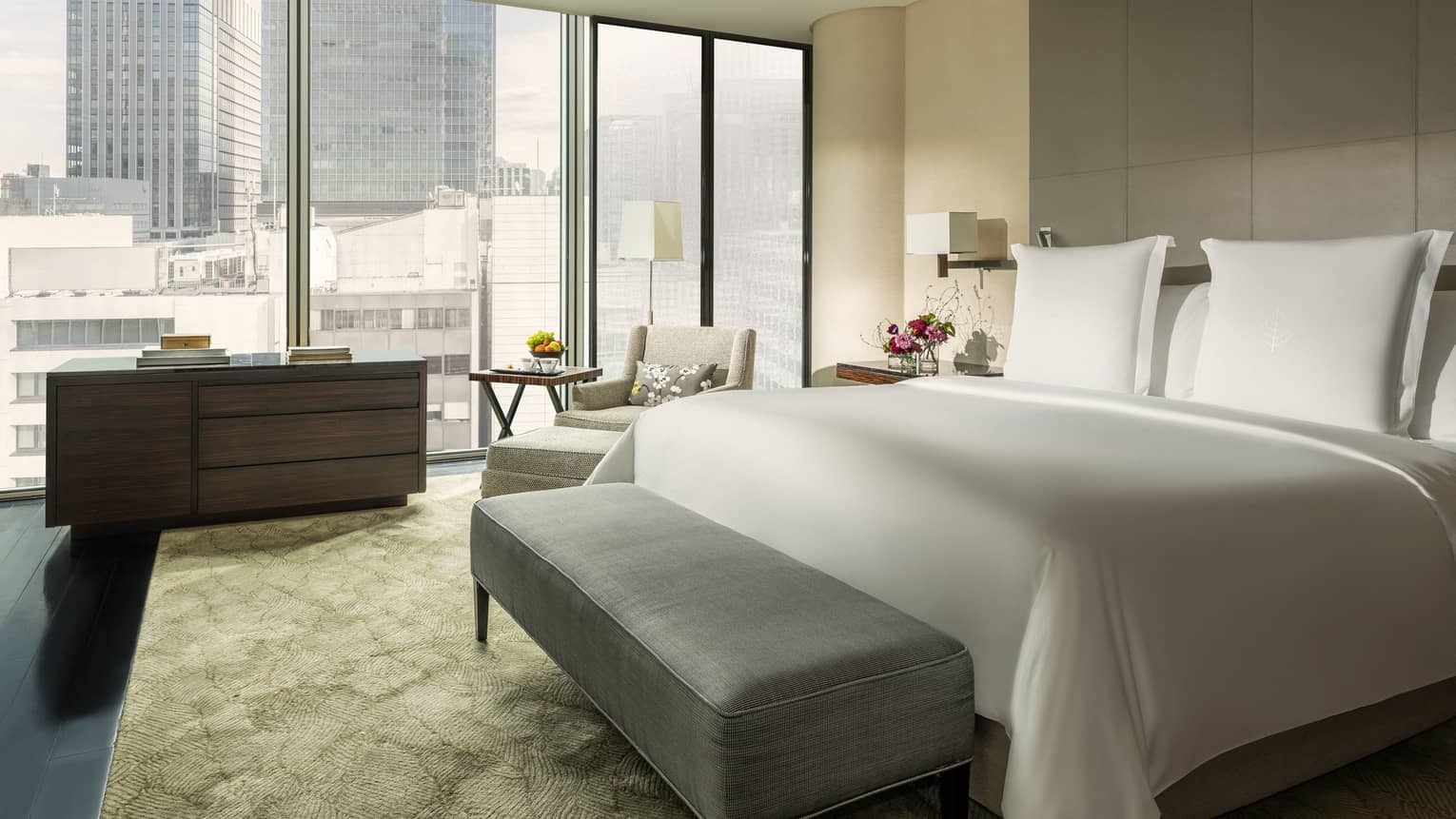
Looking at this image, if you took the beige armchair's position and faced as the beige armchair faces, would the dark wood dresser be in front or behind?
in front

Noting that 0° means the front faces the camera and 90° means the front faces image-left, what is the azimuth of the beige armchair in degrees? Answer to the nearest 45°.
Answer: approximately 45°

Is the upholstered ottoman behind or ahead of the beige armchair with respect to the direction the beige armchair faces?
ahead
